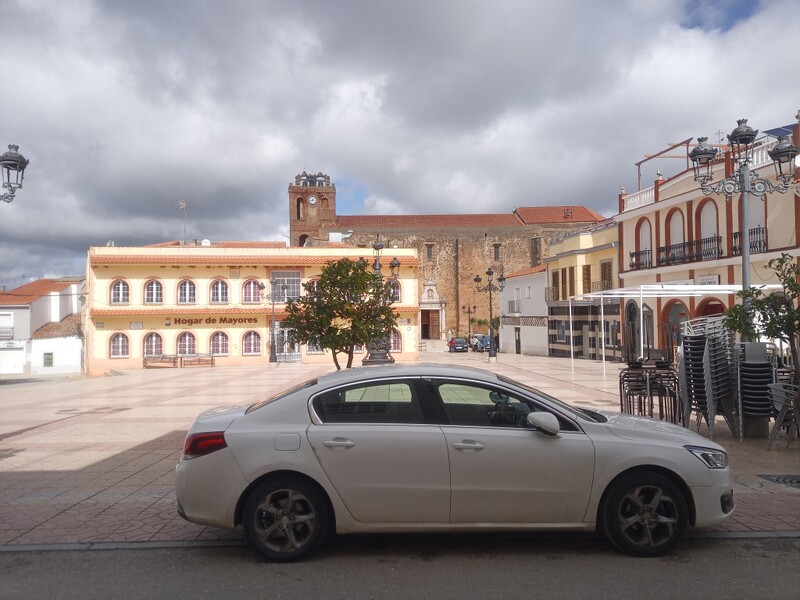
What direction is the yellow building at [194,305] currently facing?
toward the camera

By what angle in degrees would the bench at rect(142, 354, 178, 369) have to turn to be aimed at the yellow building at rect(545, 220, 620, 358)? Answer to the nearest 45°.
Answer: approximately 90° to its left

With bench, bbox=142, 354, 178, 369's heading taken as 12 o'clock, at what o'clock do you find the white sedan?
The white sedan is roughly at 12 o'clock from the bench.

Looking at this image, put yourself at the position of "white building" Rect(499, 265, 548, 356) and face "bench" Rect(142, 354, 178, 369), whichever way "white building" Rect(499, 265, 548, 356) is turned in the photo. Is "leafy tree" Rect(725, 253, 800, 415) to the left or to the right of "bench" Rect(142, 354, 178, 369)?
left

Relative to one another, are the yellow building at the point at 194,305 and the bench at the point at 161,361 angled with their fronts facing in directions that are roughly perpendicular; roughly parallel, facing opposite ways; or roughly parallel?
roughly parallel

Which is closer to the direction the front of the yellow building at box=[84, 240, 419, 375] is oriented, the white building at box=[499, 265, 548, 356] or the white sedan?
the white sedan

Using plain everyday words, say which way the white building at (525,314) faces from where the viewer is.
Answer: facing the viewer and to the left of the viewer

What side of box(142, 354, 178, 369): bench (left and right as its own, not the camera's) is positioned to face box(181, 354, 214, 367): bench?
left

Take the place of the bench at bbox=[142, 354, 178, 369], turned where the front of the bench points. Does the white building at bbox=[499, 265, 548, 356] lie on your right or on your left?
on your left

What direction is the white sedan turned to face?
to the viewer's right

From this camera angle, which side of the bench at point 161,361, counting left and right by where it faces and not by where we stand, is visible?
front

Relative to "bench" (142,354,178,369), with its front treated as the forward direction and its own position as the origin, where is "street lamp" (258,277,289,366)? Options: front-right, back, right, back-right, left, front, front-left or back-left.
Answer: left
